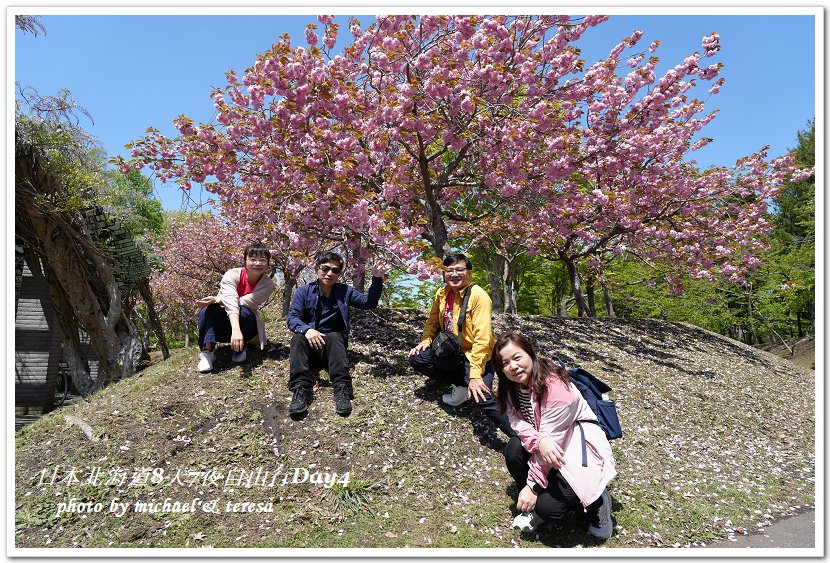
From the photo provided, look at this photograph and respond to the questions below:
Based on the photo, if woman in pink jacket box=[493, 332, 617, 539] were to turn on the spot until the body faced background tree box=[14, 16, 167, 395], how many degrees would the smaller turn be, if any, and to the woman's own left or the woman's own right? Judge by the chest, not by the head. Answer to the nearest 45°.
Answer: approximately 90° to the woman's own right

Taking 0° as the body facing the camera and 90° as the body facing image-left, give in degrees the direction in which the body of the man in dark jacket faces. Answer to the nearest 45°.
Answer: approximately 0°

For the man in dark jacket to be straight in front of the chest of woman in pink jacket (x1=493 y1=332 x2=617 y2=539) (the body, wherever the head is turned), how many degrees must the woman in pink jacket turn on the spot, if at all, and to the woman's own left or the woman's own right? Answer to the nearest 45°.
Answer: approximately 90° to the woman's own right

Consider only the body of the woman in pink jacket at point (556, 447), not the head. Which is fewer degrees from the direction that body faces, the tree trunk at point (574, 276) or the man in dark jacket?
the man in dark jacket

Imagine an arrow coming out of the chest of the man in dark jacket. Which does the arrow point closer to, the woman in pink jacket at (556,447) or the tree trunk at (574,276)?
the woman in pink jacket

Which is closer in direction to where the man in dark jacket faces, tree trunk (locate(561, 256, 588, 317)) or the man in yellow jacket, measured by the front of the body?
the man in yellow jacket

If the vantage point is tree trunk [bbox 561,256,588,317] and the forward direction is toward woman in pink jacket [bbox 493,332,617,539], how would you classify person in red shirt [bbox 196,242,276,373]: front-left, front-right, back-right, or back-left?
front-right

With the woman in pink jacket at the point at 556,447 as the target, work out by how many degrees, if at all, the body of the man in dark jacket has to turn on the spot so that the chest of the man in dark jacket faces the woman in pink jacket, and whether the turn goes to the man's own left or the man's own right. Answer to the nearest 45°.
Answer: approximately 45° to the man's own left

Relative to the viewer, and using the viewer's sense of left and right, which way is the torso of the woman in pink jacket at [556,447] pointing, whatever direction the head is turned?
facing the viewer and to the left of the viewer

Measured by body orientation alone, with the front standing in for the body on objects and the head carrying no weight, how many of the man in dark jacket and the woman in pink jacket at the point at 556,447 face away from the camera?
0

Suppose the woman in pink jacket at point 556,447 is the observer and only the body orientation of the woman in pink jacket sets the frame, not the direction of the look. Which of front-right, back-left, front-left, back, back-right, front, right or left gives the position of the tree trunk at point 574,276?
back-right

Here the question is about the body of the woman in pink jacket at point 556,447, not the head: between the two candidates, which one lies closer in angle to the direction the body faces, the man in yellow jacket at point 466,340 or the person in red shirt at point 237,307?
the person in red shirt

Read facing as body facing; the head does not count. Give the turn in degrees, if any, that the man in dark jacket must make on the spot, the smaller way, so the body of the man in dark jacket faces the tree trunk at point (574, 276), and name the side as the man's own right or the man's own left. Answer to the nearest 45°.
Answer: approximately 135° to the man's own left
